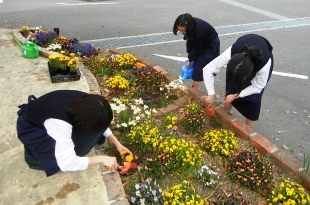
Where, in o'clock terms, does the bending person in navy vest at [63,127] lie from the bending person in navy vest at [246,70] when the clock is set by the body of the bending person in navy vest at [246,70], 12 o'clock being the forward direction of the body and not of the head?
the bending person in navy vest at [63,127] is roughly at 12 o'clock from the bending person in navy vest at [246,70].

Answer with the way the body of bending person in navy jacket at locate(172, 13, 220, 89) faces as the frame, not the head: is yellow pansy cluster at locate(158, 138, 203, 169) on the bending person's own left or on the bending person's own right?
on the bending person's own left

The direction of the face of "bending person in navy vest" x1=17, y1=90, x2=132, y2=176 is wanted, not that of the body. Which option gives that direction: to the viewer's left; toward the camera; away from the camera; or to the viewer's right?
to the viewer's right

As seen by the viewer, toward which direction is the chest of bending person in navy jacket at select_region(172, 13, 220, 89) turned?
to the viewer's left

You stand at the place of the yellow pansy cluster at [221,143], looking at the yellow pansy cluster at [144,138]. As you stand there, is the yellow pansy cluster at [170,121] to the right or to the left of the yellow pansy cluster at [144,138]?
right

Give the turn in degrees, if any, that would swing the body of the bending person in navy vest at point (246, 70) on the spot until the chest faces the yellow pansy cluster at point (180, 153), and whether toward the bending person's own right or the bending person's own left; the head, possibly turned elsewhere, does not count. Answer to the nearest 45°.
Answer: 0° — they already face it

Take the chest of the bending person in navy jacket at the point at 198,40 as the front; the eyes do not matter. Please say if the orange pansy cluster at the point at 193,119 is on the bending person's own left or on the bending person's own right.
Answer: on the bending person's own left
